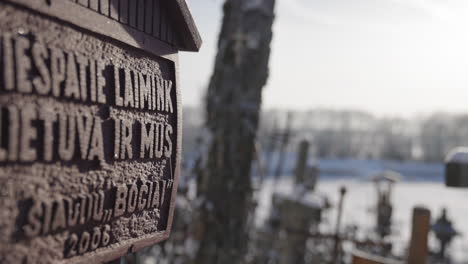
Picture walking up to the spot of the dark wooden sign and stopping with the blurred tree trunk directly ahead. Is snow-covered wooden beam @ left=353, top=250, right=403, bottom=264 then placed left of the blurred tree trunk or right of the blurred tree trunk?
right

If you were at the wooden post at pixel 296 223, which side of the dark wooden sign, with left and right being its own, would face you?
left

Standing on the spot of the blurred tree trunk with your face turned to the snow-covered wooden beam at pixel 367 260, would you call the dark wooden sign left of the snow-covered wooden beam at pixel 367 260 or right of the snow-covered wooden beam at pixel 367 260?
right

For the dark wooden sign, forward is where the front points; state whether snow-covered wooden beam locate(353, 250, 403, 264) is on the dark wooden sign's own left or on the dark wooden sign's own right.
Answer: on the dark wooden sign's own left

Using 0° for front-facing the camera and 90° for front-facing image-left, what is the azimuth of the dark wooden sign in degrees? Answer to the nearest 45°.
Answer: approximately 315°

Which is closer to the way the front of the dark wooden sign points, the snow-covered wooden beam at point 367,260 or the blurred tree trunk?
the snow-covered wooden beam

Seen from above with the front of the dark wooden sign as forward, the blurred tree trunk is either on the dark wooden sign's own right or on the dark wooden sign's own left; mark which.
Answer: on the dark wooden sign's own left

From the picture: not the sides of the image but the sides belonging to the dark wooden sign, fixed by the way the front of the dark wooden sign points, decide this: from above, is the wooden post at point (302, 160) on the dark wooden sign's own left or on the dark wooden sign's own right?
on the dark wooden sign's own left
